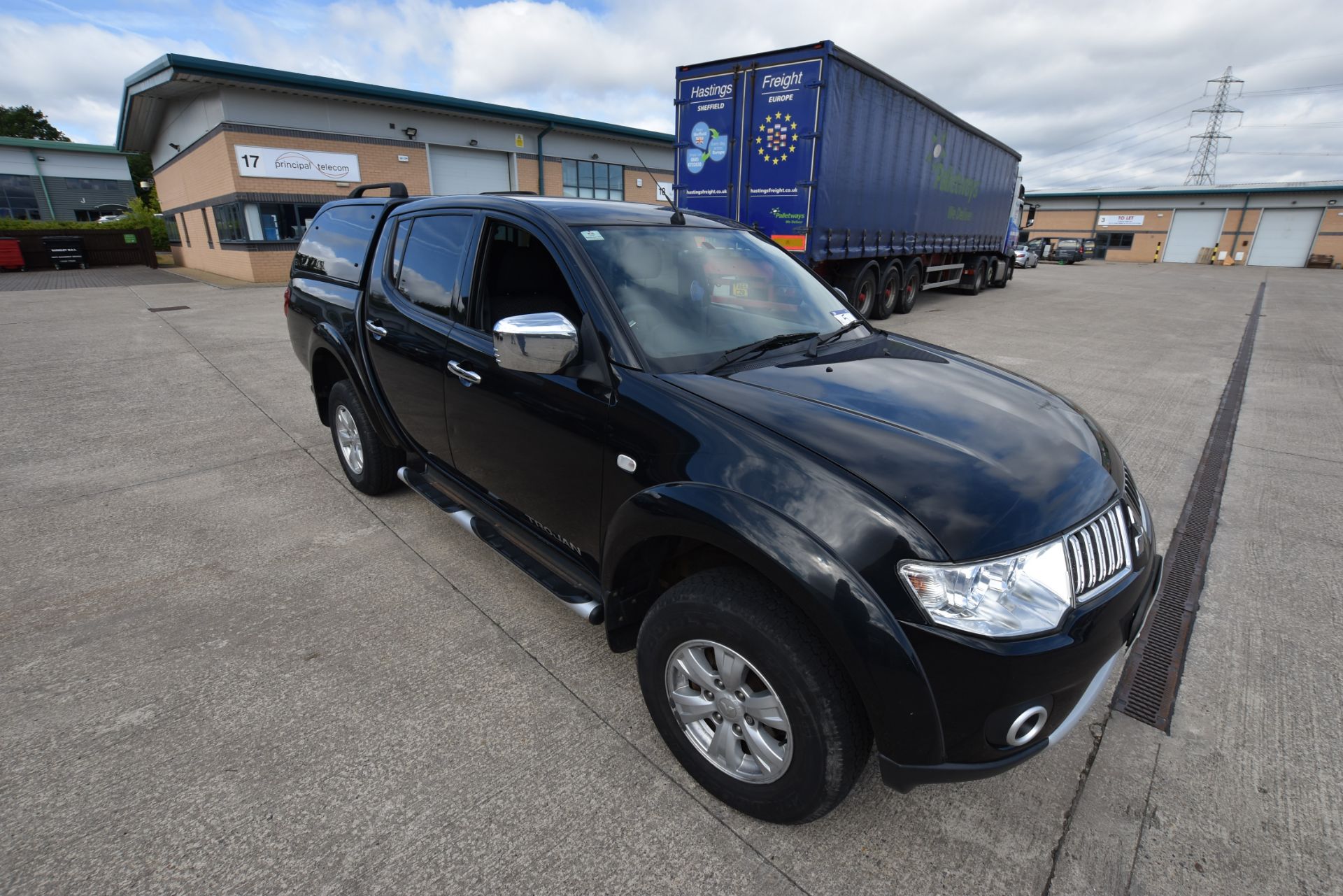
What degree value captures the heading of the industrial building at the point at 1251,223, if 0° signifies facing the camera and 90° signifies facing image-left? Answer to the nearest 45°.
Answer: approximately 0°

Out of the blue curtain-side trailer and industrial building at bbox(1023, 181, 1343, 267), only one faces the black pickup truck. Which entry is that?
the industrial building

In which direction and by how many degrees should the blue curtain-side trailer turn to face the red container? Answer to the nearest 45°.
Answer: approximately 135° to its left

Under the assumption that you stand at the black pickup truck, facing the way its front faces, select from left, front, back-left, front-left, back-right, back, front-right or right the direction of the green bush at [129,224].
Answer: back

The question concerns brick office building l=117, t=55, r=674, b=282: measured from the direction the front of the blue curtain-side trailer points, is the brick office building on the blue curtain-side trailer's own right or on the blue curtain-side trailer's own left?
on the blue curtain-side trailer's own left

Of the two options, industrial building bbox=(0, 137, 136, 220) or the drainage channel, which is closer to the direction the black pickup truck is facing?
the drainage channel

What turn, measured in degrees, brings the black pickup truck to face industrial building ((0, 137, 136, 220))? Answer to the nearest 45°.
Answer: approximately 180°

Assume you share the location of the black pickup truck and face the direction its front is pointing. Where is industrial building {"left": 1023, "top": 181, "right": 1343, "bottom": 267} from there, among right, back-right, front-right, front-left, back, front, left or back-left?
left

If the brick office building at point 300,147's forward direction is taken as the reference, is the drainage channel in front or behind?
in front

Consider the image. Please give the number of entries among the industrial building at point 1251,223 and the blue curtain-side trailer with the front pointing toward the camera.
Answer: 1

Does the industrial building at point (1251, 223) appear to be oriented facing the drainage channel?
yes

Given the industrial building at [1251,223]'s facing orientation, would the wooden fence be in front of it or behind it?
in front

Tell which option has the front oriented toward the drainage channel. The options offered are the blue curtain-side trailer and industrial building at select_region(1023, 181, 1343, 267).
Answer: the industrial building

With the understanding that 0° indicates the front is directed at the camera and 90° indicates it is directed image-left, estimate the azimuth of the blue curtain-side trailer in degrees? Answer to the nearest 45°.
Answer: approximately 225°
